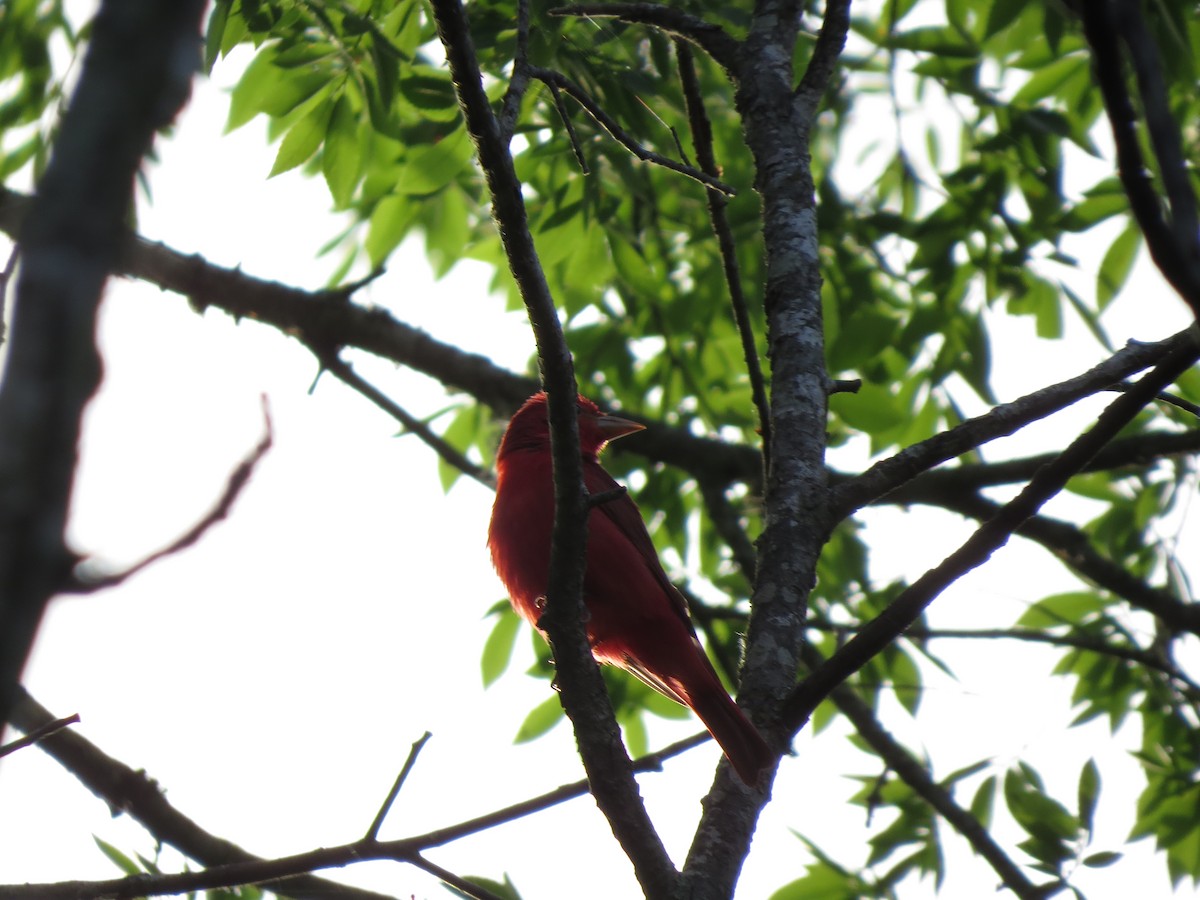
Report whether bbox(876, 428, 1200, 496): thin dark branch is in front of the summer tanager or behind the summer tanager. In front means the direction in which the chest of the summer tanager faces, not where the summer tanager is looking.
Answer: behind

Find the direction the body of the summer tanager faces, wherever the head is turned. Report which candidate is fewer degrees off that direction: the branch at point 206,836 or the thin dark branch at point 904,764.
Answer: the branch at point 206,836

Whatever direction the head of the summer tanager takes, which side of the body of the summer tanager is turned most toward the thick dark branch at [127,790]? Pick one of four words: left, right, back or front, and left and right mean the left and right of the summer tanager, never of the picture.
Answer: front

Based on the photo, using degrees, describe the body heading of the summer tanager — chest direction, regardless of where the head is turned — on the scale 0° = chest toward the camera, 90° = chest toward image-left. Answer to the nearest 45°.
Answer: approximately 90°

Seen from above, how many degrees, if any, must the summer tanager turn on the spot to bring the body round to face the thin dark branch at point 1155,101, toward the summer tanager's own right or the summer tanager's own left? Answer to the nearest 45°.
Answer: approximately 90° to the summer tanager's own left
